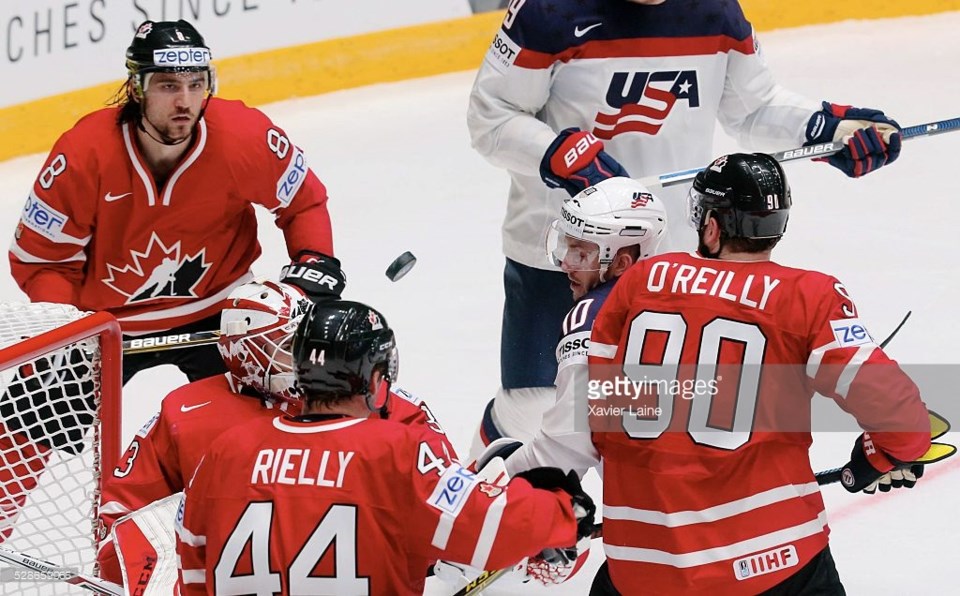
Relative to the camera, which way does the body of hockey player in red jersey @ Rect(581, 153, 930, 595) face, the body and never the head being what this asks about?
away from the camera

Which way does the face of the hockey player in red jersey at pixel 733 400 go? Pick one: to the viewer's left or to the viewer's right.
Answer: to the viewer's left

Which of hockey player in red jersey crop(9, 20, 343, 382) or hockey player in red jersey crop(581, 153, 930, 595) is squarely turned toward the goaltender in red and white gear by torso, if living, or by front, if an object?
hockey player in red jersey crop(9, 20, 343, 382)

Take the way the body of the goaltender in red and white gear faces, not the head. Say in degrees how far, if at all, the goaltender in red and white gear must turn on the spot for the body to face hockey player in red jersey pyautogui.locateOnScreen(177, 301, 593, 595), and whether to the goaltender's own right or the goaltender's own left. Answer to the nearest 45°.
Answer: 0° — they already face them

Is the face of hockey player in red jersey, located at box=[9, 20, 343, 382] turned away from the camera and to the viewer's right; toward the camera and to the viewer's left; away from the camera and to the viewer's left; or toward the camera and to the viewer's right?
toward the camera and to the viewer's right

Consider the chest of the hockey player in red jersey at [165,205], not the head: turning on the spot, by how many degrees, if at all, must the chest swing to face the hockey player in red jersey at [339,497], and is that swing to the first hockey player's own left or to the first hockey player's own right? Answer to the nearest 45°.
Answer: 0° — they already face them

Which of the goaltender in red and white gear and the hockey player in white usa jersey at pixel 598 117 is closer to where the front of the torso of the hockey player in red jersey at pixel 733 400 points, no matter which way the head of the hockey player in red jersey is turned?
the hockey player in white usa jersey

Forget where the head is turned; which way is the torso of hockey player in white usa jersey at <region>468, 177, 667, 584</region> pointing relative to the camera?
to the viewer's left

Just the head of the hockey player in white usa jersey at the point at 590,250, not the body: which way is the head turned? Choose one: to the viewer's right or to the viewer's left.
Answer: to the viewer's left

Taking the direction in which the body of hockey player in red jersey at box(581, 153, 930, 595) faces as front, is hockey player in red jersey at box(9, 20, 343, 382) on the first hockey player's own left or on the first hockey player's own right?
on the first hockey player's own left

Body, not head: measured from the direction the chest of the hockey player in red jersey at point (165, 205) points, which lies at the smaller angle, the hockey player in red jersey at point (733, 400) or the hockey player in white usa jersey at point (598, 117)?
the hockey player in red jersey
